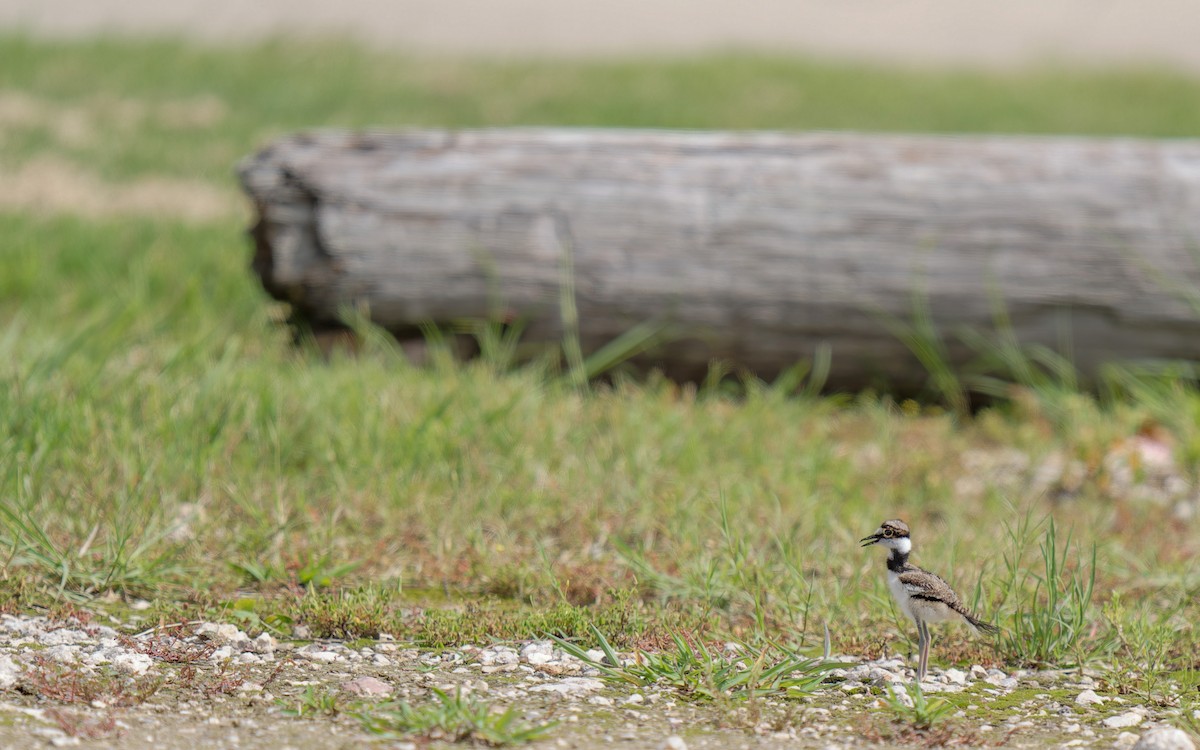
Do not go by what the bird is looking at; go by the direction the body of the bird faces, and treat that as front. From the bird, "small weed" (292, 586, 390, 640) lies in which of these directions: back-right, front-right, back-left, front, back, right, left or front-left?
front

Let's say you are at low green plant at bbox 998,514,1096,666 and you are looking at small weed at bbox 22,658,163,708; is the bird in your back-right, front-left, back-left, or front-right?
front-left

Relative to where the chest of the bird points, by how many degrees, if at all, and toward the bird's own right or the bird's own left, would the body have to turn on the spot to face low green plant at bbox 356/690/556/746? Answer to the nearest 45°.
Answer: approximately 45° to the bird's own left

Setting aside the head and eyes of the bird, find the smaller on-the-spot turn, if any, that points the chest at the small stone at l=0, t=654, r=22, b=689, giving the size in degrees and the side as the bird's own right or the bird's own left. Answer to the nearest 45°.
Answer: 0° — it already faces it

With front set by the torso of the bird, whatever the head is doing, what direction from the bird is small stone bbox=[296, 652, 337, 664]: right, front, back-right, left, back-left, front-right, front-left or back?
front

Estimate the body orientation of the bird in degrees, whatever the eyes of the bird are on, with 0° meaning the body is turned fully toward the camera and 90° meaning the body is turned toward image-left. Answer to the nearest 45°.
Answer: approximately 90°

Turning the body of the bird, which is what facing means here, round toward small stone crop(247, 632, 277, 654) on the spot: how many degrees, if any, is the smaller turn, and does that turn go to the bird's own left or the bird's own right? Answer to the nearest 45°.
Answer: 0° — it already faces it
